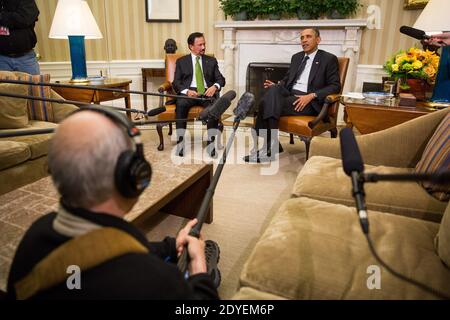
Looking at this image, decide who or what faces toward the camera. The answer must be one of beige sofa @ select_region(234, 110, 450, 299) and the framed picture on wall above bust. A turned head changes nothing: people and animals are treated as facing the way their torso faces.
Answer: the framed picture on wall above bust

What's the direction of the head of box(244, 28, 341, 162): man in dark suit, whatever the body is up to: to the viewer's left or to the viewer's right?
to the viewer's left

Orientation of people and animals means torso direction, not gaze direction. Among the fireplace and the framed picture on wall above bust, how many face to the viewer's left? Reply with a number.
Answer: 0

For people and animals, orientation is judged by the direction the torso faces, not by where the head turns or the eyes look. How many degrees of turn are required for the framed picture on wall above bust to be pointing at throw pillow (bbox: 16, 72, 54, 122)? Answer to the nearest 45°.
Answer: approximately 45° to its right

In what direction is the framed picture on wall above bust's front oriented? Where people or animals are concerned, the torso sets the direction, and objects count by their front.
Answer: toward the camera

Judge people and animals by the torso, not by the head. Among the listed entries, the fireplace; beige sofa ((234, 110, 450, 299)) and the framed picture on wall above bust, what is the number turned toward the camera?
2

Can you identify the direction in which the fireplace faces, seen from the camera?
facing the viewer

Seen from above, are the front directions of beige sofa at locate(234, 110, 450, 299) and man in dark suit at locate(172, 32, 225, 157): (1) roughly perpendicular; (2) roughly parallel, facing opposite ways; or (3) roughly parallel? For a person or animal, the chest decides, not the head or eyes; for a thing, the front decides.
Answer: roughly perpendicular

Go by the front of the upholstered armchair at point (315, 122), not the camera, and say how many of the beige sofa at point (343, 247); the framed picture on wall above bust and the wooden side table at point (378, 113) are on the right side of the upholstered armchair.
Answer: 1

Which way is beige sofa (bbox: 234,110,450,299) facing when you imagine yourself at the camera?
facing to the left of the viewer

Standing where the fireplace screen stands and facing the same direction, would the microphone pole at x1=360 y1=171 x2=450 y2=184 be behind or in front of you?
in front

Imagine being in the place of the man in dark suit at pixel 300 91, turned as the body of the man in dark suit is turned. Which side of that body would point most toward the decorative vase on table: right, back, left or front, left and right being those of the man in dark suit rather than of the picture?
left

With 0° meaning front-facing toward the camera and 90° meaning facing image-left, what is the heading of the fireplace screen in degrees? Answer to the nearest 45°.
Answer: approximately 0°

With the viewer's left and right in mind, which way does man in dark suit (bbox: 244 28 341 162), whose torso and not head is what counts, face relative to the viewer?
facing the viewer and to the left of the viewer
